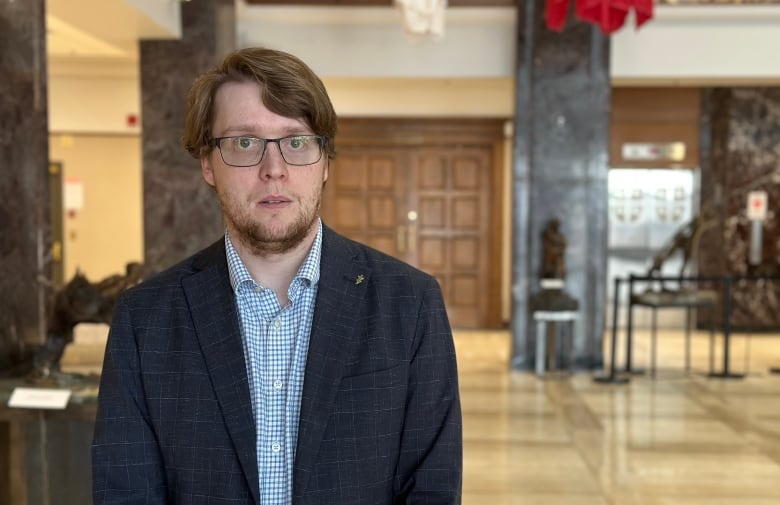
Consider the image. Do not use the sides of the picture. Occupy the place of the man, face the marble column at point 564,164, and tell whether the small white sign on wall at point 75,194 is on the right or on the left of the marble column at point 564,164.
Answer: left

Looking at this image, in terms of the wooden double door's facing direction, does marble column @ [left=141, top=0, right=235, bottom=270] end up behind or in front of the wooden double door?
in front

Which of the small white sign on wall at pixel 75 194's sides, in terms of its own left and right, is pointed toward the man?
front

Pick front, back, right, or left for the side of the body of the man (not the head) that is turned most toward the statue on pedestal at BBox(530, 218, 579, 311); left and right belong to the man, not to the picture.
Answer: back

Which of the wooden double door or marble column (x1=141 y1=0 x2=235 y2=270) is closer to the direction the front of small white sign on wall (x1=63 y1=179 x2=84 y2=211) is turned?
the marble column

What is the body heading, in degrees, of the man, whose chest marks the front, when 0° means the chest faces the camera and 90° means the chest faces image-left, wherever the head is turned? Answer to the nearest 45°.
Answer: approximately 0°

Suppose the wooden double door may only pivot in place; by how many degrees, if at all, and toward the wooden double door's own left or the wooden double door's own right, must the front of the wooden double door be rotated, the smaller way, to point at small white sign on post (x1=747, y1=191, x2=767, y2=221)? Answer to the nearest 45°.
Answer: approximately 90° to the wooden double door's own left

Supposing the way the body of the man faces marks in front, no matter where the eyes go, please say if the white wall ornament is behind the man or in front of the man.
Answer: behind

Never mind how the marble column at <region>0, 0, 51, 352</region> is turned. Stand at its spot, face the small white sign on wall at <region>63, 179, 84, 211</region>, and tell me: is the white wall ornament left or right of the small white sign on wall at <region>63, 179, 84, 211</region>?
right

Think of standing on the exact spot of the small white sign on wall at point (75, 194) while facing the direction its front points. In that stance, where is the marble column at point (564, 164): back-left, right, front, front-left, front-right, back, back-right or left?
front-left

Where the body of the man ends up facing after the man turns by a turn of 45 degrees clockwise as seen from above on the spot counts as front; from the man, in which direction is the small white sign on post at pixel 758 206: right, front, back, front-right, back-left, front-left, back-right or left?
back

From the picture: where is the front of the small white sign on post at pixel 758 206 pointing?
toward the camera

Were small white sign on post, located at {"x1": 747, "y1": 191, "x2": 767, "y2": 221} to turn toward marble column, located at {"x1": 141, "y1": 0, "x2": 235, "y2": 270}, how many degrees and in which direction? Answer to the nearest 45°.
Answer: approximately 45° to its right
